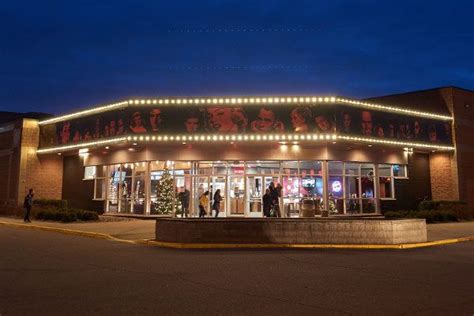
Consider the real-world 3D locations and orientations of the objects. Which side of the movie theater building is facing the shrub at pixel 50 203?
right

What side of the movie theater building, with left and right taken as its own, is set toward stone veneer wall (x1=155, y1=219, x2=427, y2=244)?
front

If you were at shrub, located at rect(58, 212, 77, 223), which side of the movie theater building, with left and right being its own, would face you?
right

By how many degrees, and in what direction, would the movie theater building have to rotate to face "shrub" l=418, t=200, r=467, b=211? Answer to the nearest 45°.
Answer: approximately 90° to its left

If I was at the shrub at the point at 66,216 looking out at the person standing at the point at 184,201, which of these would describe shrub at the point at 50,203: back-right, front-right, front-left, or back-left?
back-left

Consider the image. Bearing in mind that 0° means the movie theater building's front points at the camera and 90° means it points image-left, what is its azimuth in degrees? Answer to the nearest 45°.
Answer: approximately 0°

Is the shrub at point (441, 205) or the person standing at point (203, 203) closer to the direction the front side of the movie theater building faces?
the person standing
